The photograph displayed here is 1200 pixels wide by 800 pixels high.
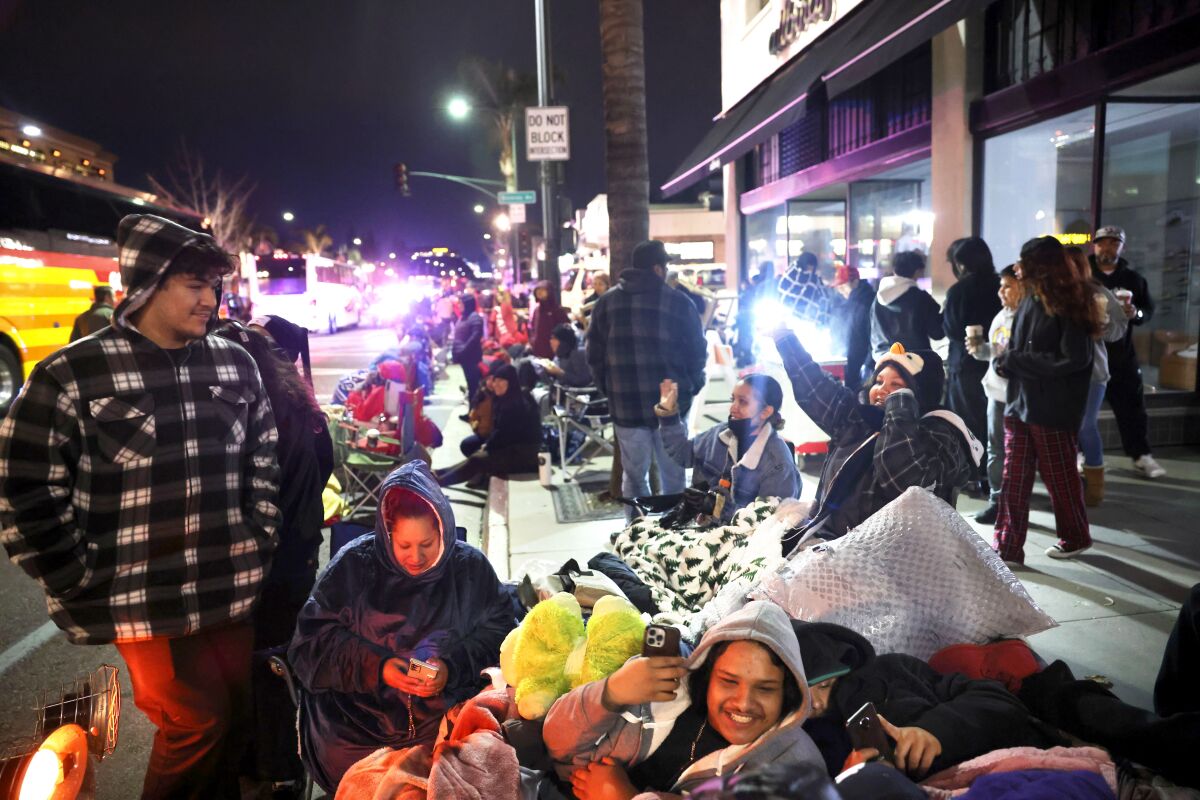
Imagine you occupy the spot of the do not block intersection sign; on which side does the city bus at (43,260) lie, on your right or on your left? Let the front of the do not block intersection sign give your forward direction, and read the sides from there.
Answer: on your right

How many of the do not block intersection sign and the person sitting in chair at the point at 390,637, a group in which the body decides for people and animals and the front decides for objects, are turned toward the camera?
2

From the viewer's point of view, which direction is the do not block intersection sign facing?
toward the camera

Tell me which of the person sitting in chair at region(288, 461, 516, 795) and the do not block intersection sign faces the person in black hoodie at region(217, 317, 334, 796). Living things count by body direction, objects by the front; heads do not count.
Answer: the do not block intersection sign

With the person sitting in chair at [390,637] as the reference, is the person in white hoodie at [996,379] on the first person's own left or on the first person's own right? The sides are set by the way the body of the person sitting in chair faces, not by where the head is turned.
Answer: on the first person's own left

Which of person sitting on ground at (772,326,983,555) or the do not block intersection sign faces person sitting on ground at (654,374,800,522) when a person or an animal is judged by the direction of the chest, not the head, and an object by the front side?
the do not block intersection sign

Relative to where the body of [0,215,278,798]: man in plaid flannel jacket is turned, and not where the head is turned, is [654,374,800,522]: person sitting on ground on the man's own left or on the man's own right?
on the man's own left

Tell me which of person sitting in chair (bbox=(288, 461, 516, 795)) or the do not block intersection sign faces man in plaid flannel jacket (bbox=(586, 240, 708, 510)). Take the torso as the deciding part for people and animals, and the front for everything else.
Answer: the do not block intersection sign

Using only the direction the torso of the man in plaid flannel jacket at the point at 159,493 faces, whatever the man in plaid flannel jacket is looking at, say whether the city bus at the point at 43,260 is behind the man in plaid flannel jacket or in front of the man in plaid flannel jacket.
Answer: behind

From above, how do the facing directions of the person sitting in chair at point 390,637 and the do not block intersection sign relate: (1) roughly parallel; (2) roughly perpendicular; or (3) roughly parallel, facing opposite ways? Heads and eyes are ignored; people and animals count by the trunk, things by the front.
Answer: roughly parallel

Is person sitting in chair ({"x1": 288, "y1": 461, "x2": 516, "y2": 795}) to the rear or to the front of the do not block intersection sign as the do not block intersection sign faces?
to the front

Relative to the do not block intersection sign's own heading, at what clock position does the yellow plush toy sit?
The yellow plush toy is roughly at 12 o'clock from the do not block intersection sign.

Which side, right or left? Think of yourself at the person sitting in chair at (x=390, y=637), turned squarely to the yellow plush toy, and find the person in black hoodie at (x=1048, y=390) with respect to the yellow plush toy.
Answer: left

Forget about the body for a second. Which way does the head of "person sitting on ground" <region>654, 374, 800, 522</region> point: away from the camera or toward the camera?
toward the camera
